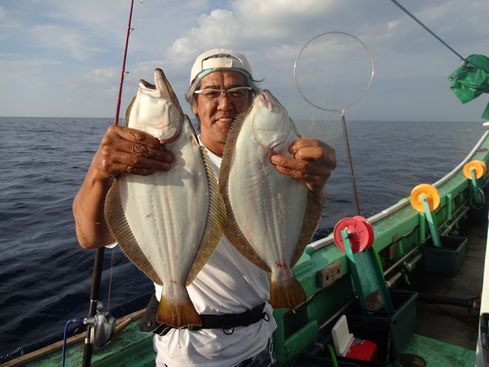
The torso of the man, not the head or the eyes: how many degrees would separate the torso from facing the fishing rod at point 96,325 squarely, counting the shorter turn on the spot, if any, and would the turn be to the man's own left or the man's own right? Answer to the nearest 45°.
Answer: approximately 135° to the man's own right

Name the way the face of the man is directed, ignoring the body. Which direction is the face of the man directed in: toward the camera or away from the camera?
toward the camera

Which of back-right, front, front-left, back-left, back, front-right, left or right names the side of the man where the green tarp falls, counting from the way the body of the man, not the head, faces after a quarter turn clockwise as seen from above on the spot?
back-right

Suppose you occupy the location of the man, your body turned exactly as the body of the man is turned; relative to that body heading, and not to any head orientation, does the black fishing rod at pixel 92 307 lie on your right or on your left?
on your right

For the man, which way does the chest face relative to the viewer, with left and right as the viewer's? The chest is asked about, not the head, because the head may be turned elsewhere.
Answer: facing the viewer
